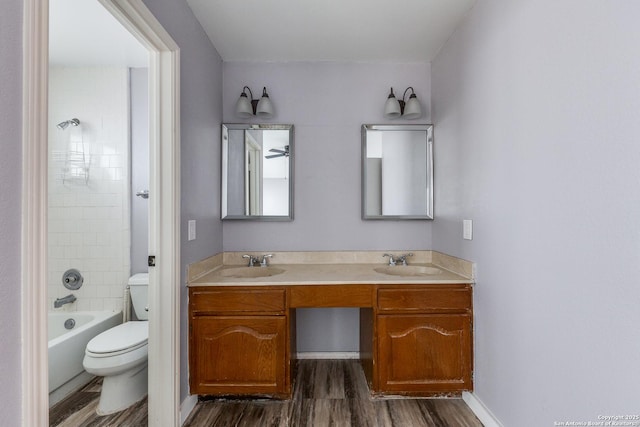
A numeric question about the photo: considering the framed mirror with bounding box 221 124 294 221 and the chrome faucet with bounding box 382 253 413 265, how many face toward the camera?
2

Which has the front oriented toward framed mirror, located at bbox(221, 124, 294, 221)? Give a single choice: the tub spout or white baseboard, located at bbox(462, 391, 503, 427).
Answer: the white baseboard

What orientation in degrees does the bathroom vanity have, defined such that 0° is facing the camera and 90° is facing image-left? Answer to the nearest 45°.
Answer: approximately 0°

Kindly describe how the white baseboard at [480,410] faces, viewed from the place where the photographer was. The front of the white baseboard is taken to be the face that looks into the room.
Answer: facing to the left of the viewer

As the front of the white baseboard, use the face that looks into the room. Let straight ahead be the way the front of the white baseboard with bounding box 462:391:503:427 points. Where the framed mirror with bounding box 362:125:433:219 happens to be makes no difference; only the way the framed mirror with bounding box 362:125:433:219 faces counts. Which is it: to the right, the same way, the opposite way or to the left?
to the left

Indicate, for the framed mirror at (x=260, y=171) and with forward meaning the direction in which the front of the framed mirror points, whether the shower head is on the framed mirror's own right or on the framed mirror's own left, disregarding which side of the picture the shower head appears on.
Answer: on the framed mirror's own right

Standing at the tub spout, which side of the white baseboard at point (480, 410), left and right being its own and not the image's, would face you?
front

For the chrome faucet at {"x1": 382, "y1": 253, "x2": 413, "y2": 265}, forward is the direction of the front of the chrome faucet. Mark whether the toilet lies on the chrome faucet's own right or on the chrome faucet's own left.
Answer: on the chrome faucet's own right

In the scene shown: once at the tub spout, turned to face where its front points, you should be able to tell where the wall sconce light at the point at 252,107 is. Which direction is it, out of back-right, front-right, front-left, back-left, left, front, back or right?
left

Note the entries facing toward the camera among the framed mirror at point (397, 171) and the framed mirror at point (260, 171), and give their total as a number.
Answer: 2
